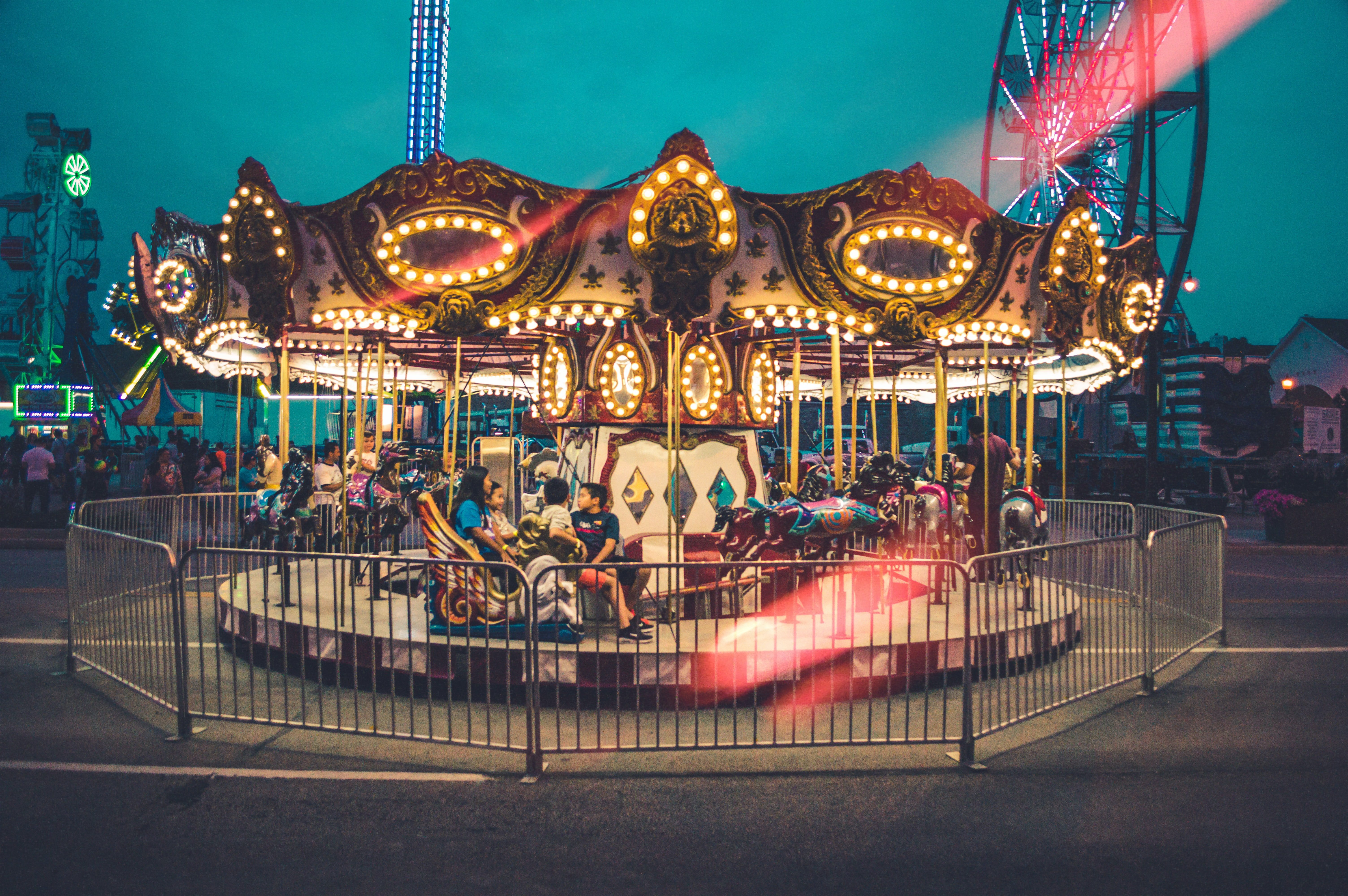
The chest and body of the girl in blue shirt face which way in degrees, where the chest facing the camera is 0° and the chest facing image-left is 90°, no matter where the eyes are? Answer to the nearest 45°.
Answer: approximately 270°

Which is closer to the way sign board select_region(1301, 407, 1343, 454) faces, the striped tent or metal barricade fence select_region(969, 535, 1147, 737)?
the metal barricade fence

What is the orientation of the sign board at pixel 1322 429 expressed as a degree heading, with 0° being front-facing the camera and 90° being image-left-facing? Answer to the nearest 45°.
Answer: approximately 0°

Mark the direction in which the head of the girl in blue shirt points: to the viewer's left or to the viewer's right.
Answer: to the viewer's right

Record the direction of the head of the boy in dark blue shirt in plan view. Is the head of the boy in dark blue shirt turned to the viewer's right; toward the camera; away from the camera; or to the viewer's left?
to the viewer's left

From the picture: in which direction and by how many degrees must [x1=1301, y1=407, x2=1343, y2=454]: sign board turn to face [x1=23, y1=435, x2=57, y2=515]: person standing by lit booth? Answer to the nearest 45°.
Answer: approximately 45° to its right

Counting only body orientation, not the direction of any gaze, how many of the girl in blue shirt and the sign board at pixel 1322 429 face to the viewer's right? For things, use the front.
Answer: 1

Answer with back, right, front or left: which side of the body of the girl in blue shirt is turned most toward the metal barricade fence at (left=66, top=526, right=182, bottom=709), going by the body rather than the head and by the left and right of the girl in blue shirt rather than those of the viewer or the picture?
back
